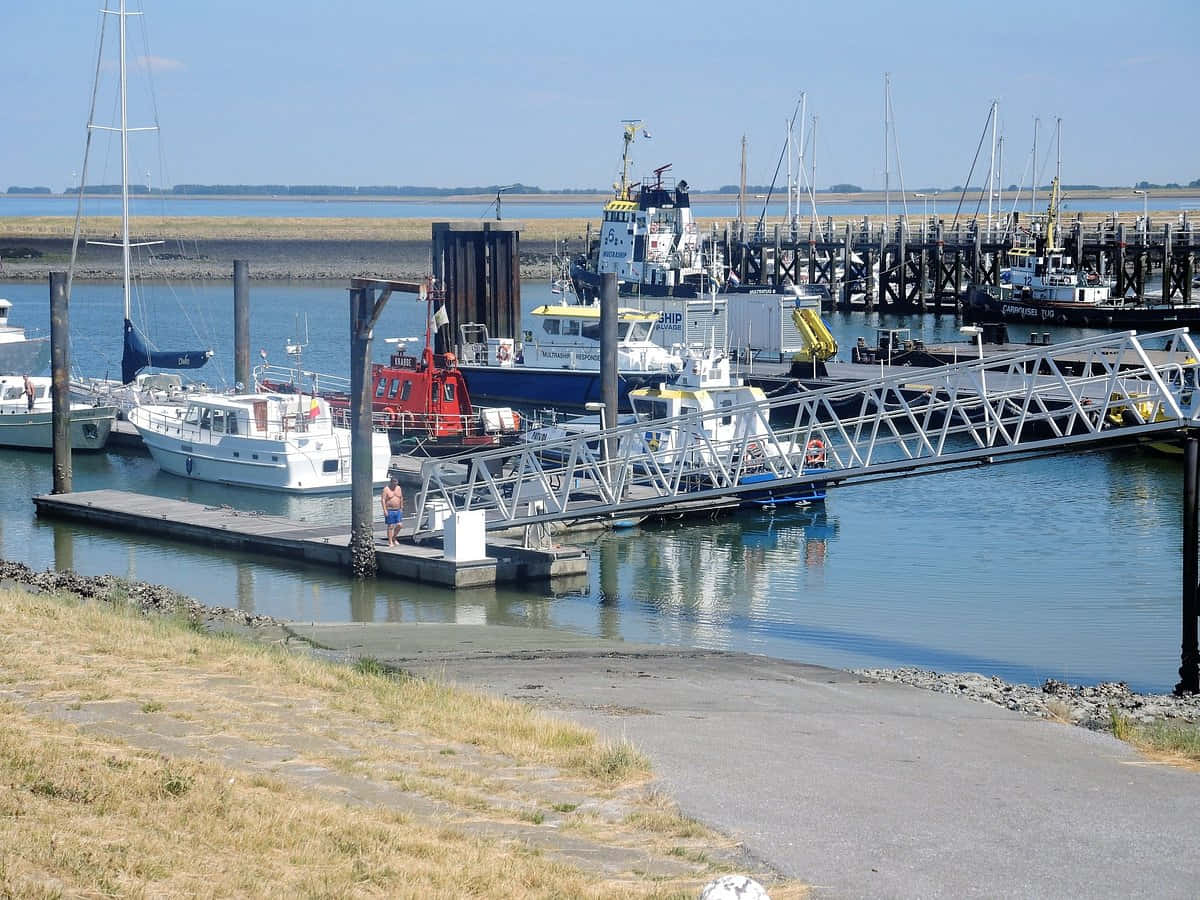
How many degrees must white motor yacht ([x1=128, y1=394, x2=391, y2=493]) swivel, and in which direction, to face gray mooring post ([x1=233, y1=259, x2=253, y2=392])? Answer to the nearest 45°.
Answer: approximately 45° to its right

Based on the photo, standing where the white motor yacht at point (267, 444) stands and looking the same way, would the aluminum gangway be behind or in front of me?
behind

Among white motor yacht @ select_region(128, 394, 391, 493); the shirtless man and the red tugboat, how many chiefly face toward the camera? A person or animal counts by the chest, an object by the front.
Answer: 1

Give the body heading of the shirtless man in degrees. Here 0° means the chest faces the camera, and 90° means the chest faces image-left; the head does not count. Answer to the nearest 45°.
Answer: approximately 0°

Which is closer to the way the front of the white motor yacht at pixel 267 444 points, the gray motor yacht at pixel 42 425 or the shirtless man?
the gray motor yacht

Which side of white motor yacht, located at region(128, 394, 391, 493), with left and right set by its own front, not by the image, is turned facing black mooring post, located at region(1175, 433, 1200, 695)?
back

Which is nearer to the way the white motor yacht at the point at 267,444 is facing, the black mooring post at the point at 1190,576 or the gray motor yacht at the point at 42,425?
the gray motor yacht

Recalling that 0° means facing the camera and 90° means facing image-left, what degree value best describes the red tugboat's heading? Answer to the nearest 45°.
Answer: approximately 135°
